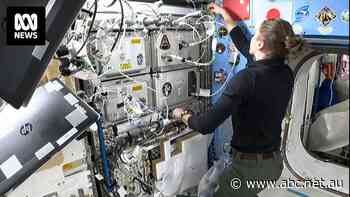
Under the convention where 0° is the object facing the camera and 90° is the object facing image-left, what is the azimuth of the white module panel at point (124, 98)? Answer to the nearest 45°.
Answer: approximately 315°

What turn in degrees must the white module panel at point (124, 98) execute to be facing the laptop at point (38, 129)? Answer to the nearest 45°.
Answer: approximately 90° to its right
